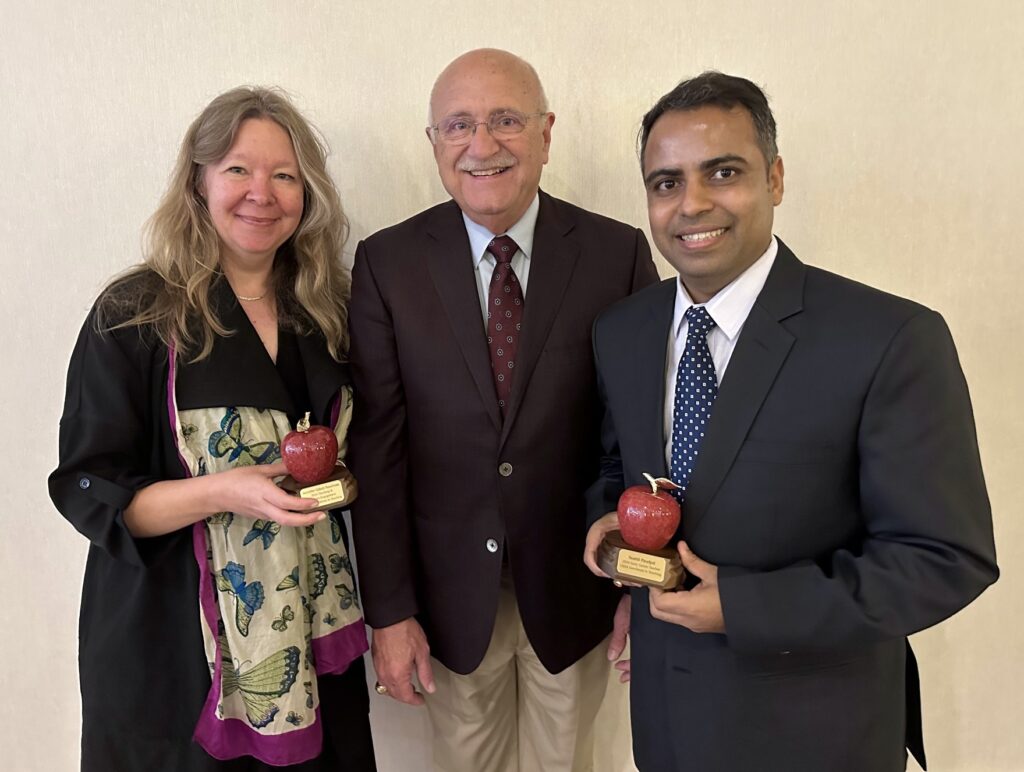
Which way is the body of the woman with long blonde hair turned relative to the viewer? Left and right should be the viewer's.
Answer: facing the viewer and to the right of the viewer

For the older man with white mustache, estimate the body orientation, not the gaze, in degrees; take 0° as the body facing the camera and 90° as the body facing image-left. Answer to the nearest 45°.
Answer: approximately 0°

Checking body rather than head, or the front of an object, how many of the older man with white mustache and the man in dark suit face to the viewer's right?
0

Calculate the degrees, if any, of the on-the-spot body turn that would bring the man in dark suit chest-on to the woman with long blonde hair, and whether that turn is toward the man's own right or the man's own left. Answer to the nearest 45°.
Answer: approximately 45° to the man's own right

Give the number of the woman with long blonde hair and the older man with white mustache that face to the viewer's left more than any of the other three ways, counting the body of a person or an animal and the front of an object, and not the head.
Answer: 0

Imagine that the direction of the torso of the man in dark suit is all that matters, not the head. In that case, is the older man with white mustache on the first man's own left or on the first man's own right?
on the first man's own right
